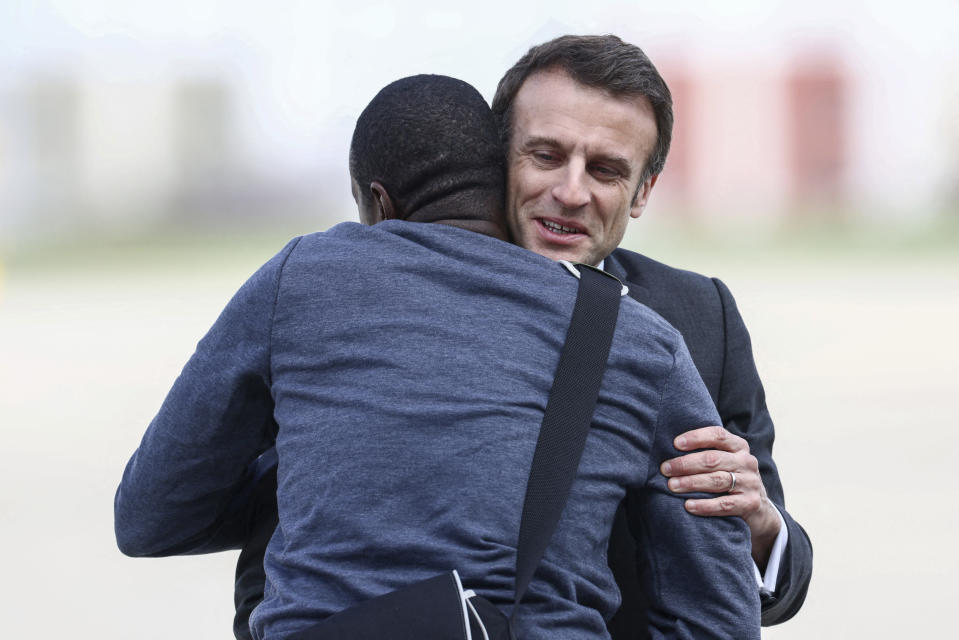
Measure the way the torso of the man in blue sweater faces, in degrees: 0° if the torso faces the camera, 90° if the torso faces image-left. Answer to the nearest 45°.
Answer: approximately 180°

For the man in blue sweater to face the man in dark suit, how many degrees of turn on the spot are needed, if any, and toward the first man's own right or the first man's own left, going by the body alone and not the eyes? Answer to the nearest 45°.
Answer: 0° — they already face them
